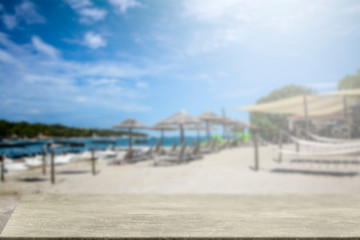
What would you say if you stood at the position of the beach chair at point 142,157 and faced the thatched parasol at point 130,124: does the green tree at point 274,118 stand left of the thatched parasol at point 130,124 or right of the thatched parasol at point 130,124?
right

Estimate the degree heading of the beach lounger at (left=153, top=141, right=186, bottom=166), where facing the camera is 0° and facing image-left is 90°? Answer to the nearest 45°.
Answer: approximately 90°

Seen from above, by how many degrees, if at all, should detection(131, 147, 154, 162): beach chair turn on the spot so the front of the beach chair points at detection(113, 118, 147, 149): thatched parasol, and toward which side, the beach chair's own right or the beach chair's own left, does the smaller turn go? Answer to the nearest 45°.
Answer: approximately 90° to the beach chair's own right

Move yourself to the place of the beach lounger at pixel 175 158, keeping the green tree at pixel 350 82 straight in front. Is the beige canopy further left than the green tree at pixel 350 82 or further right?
right

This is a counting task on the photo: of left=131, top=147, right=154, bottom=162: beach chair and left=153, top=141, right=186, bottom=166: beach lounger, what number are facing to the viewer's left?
2

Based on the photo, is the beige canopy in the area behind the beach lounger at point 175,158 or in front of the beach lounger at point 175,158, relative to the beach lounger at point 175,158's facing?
behind

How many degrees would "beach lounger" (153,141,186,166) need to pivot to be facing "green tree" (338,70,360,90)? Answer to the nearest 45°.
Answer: approximately 135° to its right

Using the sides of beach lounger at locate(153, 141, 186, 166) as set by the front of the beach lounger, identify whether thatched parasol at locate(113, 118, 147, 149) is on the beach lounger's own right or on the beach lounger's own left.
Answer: on the beach lounger's own right
